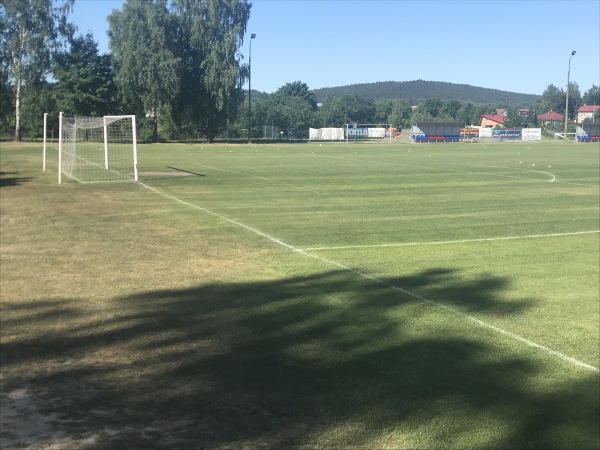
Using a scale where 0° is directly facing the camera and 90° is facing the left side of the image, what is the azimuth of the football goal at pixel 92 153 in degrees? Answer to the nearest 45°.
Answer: approximately 270°
